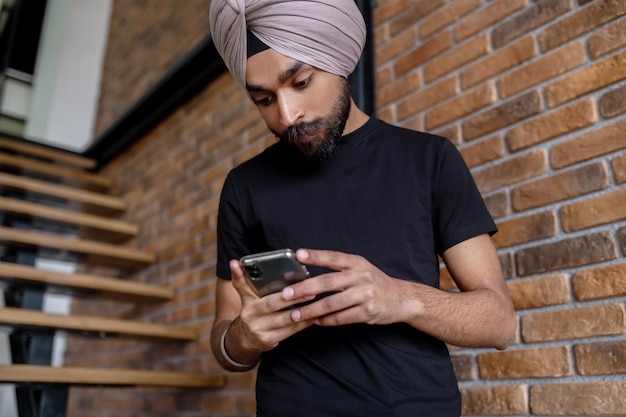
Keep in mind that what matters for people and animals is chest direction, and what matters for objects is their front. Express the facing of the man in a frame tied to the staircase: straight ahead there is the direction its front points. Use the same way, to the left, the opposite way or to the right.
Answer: to the right

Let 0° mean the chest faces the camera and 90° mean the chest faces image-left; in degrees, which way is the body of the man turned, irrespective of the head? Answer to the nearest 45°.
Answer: approximately 45°

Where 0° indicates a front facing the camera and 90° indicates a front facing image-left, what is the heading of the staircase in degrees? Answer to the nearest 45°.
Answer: approximately 315°

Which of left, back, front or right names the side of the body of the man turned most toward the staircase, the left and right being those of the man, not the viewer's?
right

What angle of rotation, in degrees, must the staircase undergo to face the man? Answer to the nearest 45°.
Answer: approximately 45° to its right
